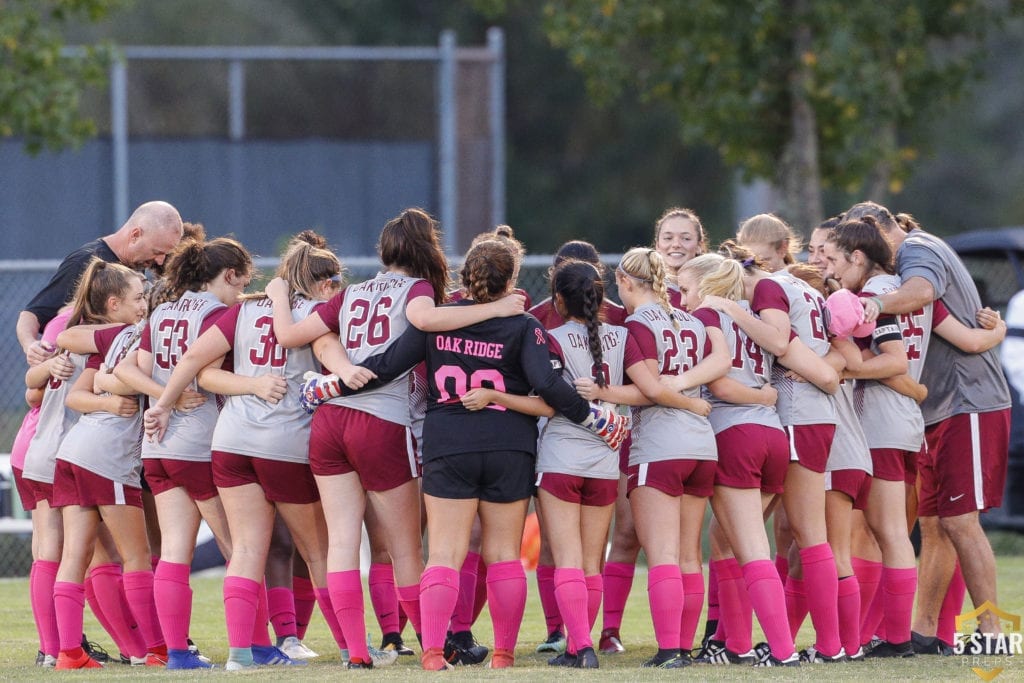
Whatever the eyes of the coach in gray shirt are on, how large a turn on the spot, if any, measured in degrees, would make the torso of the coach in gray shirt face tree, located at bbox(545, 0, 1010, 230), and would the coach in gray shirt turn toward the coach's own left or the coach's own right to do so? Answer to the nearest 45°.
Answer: approximately 90° to the coach's own right

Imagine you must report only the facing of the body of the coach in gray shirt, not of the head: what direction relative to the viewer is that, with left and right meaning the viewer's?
facing to the left of the viewer
